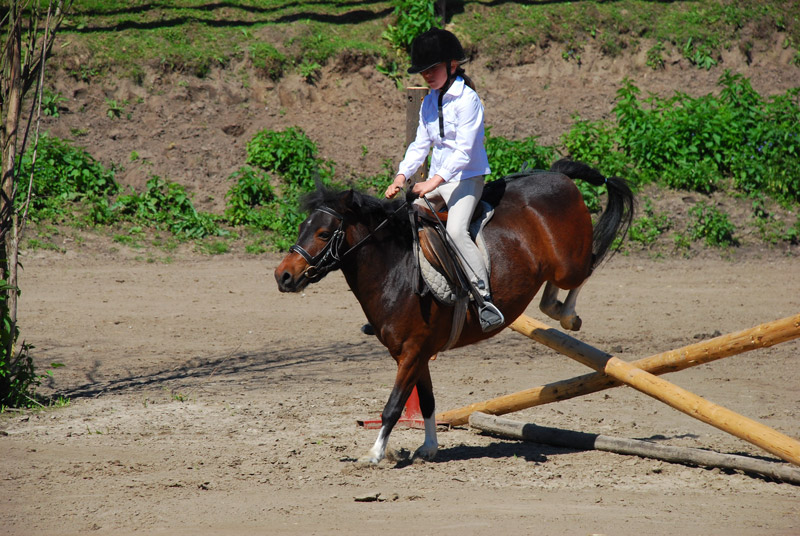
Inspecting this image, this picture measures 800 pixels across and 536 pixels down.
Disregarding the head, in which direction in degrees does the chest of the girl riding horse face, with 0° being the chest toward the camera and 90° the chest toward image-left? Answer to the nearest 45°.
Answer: approximately 45°

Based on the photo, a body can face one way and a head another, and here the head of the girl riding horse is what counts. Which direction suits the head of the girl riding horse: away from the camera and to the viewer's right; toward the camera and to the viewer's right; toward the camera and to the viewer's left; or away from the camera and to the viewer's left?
toward the camera and to the viewer's left

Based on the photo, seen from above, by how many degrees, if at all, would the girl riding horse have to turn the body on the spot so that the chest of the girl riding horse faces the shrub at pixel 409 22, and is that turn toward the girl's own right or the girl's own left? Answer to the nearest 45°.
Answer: approximately 135° to the girl's own right

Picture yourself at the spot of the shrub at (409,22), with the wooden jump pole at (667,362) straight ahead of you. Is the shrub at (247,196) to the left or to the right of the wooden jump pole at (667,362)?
right

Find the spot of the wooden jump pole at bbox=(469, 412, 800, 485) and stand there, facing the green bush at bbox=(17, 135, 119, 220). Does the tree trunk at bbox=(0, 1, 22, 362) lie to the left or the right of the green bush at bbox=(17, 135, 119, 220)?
left

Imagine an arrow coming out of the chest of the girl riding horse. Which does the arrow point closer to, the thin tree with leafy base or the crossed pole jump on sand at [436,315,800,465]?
the thin tree with leafy base

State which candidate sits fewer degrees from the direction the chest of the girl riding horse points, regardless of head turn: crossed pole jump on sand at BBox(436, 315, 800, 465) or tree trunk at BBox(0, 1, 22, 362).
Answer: the tree trunk

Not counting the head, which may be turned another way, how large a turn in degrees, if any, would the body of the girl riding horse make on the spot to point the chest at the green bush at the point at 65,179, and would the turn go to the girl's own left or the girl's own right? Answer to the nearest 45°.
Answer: approximately 90° to the girl's own right

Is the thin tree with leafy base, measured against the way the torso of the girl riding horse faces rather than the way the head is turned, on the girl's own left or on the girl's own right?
on the girl's own right

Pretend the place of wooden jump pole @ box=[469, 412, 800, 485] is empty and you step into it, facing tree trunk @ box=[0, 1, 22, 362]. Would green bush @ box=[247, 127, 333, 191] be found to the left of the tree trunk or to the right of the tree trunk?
right

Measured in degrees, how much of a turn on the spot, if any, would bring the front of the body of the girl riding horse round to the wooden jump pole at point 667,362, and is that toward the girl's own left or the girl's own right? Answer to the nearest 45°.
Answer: approximately 135° to the girl's own left
